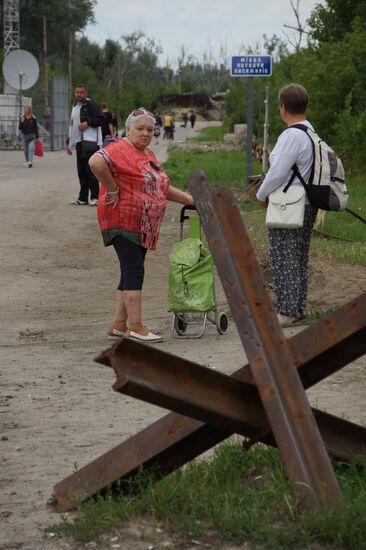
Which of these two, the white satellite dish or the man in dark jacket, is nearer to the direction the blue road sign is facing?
the man in dark jacket

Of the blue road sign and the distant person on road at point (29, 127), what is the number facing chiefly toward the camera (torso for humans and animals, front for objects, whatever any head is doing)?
2

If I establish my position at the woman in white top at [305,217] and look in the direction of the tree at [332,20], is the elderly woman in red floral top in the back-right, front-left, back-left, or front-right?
back-left

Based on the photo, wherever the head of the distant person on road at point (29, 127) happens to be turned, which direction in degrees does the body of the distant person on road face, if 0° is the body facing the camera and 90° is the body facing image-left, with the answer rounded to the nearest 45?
approximately 0°

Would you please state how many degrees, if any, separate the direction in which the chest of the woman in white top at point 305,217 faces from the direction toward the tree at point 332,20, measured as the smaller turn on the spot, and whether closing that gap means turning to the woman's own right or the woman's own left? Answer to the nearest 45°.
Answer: approximately 45° to the woman's own right

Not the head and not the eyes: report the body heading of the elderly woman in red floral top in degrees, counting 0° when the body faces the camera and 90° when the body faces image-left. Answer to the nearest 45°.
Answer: approximately 315°

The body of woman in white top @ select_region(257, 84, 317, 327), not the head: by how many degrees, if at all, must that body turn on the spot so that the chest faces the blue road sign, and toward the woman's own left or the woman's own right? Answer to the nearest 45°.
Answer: approximately 45° to the woman's own right

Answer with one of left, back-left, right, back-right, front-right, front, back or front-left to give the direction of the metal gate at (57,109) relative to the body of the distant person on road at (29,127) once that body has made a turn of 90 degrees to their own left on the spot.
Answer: left

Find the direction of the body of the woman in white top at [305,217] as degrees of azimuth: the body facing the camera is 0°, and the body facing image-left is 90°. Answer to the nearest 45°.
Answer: approximately 135°

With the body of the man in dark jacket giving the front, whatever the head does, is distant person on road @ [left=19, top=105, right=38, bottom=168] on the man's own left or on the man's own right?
on the man's own right

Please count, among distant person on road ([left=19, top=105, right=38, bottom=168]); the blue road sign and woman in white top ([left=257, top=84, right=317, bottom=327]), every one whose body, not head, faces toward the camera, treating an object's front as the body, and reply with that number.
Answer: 2

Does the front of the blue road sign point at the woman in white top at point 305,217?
yes

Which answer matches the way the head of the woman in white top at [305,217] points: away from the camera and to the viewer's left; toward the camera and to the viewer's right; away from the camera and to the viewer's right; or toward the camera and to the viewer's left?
away from the camera and to the viewer's left
